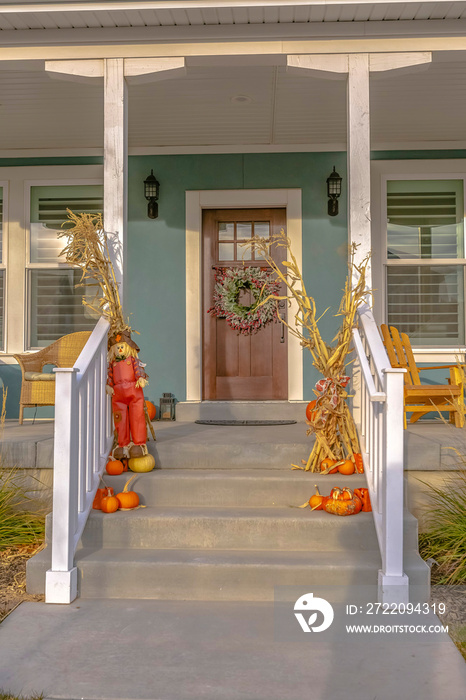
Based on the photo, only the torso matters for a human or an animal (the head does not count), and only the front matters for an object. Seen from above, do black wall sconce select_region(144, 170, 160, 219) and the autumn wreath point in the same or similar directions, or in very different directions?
same or similar directions

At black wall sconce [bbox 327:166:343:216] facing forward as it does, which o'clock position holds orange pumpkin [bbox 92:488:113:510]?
The orange pumpkin is roughly at 1 o'clock from the black wall sconce.

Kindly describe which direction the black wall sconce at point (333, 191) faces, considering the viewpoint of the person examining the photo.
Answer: facing the viewer

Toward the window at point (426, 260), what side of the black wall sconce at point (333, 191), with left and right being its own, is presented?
left

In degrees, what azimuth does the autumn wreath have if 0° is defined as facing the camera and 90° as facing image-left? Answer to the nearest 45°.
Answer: approximately 0°

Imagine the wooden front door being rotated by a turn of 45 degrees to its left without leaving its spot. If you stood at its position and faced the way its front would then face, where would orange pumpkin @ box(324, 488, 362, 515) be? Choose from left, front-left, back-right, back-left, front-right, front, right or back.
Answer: front-right

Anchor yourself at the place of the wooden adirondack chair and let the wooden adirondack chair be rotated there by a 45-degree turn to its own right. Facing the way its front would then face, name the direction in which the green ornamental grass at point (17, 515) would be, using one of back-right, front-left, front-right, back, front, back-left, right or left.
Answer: front-right

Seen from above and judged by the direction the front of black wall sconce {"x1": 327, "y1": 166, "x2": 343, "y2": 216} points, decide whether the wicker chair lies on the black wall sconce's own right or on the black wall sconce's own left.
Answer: on the black wall sconce's own right

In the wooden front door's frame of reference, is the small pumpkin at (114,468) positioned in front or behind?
in front

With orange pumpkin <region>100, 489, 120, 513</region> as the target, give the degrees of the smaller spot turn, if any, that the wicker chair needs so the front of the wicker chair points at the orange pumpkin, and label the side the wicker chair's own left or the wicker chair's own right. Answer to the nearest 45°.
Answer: approximately 45° to the wicker chair's own left

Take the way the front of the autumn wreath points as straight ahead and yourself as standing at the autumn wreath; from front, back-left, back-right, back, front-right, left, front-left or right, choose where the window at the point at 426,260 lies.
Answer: left

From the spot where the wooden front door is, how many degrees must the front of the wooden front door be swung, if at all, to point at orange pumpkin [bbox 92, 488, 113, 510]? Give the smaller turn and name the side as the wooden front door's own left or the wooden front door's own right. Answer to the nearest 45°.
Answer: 0° — it already faces it

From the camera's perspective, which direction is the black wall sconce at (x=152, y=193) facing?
toward the camera

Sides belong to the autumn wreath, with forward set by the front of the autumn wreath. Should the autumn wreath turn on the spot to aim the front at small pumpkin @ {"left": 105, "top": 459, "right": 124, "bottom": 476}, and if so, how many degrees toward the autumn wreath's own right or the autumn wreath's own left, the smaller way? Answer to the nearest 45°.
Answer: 0° — it already faces it

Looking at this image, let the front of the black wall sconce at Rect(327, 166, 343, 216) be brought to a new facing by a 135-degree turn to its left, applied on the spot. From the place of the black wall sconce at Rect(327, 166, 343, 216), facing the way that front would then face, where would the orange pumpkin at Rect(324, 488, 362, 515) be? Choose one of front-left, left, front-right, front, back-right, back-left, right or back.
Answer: back-right

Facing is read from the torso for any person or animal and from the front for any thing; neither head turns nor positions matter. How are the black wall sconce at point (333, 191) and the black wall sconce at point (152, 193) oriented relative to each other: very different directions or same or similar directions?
same or similar directions

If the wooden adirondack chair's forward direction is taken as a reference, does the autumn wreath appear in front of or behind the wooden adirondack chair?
behind
